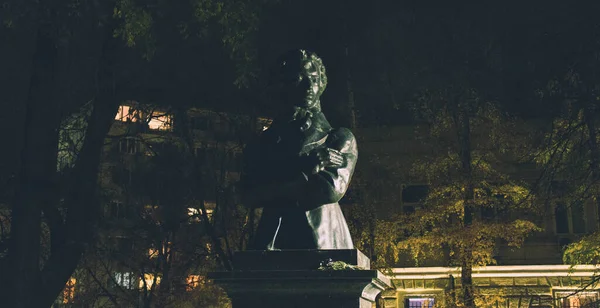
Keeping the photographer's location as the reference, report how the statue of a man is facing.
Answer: facing the viewer

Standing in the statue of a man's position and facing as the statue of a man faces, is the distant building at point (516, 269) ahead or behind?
behind
